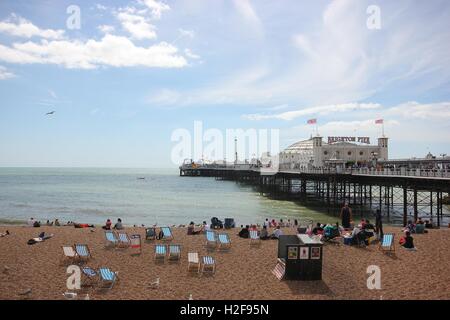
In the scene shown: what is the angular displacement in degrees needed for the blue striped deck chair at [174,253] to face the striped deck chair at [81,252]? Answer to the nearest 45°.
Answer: approximately 90° to its left

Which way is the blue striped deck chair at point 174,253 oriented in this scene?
away from the camera

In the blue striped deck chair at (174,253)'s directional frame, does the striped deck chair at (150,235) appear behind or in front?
in front
